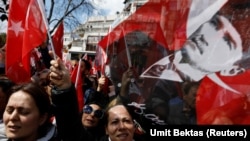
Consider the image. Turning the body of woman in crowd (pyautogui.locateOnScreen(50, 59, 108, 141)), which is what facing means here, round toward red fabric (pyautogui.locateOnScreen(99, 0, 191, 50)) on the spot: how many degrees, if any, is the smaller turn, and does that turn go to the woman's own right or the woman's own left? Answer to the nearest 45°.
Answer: approximately 135° to the woman's own left

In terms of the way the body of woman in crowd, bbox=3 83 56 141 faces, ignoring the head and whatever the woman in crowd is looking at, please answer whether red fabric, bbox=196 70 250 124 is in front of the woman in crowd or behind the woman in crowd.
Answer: behind

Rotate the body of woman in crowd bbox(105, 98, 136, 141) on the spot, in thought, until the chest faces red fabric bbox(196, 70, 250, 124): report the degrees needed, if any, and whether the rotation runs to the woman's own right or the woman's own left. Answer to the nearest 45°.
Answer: approximately 45° to the woman's own left

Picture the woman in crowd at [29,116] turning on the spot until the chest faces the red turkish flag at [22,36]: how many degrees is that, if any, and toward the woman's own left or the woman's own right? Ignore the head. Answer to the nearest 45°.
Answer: approximately 135° to the woman's own right

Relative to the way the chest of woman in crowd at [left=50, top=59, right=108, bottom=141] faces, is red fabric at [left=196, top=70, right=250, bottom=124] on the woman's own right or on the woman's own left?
on the woman's own left

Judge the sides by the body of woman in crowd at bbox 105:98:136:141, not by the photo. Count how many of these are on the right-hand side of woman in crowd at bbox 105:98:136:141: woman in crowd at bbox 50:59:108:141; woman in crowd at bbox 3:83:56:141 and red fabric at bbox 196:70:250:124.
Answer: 2

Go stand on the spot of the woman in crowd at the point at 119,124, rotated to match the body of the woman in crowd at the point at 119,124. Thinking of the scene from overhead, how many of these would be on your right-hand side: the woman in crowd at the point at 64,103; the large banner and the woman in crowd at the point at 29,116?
2

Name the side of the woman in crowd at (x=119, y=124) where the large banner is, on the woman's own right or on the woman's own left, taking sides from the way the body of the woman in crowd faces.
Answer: on the woman's own left
